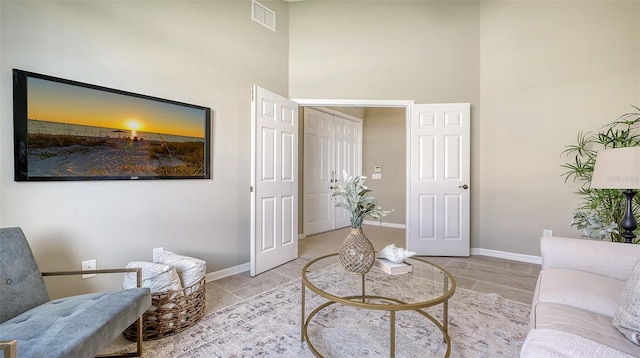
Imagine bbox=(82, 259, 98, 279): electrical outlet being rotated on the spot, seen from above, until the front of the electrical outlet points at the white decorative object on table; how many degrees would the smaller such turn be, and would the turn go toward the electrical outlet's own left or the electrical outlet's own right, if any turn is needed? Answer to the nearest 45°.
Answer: approximately 45° to the electrical outlet's own left
